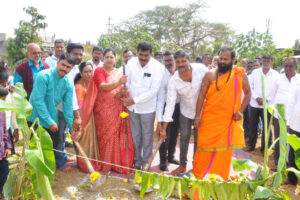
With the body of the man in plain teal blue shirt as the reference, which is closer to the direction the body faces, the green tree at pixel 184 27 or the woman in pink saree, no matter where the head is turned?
the woman in pink saree

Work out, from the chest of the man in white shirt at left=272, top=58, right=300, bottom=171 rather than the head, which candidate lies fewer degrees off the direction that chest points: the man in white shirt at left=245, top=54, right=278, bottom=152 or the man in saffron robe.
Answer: the man in saffron robe

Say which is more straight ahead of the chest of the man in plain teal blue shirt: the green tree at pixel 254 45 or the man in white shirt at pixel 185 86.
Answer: the man in white shirt

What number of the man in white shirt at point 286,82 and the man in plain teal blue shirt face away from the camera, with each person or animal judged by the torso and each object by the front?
0

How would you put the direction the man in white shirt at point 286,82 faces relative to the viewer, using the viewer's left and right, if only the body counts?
facing the viewer

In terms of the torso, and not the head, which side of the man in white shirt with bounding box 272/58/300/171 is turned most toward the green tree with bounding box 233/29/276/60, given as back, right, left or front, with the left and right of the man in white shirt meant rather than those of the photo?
back

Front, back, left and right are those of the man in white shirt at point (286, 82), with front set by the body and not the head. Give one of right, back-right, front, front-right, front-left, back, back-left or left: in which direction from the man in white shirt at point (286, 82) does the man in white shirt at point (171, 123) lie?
front-right

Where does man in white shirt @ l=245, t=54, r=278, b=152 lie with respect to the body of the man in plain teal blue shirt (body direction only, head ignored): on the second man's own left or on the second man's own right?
on the second man's own left

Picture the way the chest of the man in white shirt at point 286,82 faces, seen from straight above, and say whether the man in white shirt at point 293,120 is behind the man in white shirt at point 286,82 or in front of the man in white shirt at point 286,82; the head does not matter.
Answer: in front

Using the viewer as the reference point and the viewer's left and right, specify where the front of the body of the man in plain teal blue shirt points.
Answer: facing the viewer and to the right of the viewer

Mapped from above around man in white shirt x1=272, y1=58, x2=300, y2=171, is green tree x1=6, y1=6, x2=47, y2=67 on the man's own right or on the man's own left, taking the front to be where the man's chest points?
on the man's own right

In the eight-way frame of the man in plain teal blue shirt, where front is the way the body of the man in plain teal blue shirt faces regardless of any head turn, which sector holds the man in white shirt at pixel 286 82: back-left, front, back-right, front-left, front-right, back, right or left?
front-left
